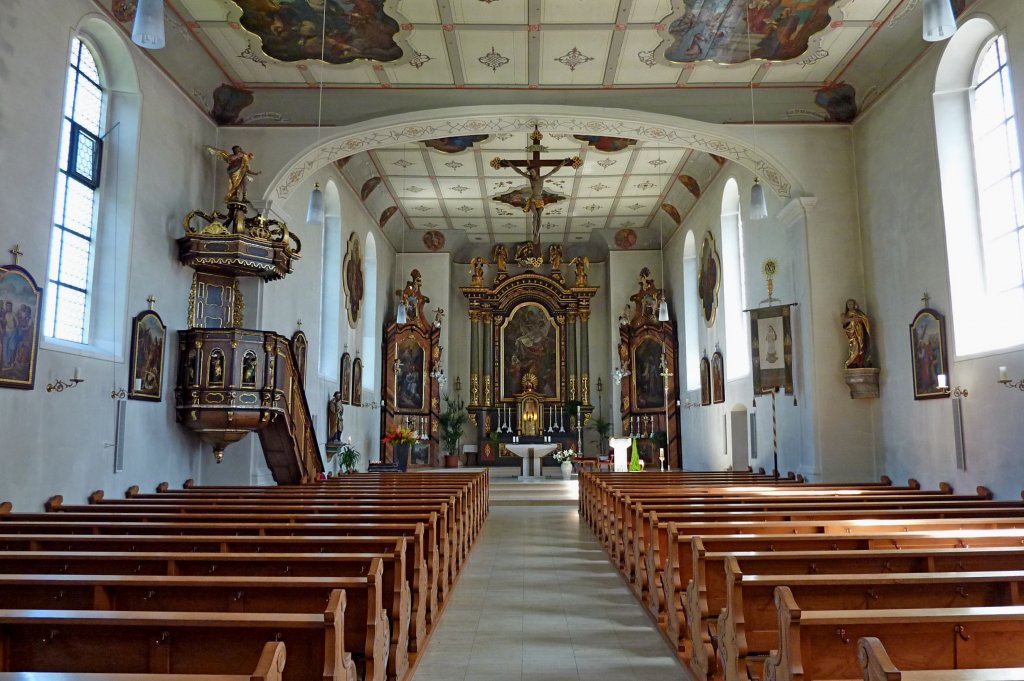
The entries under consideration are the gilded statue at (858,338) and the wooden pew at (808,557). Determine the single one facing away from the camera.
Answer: the wooden pew

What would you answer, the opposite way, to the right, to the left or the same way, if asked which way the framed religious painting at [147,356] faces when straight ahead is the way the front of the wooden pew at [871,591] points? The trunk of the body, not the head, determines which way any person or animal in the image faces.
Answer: to the right

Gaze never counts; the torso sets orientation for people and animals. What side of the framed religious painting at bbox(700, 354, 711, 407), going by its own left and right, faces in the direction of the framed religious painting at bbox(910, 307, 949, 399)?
left

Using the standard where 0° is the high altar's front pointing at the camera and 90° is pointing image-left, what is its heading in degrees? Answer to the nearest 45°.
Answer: approximately 0°

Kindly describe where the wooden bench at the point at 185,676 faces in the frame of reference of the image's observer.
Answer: facing away from the viewer

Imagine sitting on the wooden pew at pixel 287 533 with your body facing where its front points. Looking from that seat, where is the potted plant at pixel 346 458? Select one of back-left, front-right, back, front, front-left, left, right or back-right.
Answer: front

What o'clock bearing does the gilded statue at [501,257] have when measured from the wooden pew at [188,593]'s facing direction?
The gilded statue is roughly at 1 o'clock from the wooden pew.

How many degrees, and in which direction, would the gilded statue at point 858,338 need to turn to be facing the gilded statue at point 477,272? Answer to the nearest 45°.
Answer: approximately 90° to its right

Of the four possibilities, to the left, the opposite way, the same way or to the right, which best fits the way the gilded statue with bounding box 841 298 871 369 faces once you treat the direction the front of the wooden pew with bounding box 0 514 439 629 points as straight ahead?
to the left

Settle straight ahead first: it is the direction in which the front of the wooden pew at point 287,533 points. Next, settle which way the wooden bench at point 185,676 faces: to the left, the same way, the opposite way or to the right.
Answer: the same way

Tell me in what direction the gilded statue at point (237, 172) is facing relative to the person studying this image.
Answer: facing the viewer and to the right of the viewer

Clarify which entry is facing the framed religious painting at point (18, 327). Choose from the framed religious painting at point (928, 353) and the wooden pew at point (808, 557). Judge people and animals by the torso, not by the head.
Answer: the framed religious painting at point (928, 353)

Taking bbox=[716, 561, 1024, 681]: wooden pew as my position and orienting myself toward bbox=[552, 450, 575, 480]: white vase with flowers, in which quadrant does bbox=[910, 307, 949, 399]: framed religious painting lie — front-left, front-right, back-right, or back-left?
front-right

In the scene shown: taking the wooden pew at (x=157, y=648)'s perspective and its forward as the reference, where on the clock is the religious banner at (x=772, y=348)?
The religious banner is roughly at 2 o'clock from the wooden pew.

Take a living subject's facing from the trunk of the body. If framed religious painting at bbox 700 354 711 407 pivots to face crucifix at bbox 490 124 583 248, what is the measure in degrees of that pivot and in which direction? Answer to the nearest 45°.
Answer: approximately 45° to its left

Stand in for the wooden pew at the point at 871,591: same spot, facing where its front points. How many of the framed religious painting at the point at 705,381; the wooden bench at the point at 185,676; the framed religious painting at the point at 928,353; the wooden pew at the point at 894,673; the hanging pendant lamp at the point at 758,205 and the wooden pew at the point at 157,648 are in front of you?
3

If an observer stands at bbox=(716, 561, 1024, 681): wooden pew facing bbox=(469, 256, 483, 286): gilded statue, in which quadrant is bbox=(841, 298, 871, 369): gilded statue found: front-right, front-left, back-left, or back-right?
front-right

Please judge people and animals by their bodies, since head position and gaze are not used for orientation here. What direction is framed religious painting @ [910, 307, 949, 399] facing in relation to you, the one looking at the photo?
facing the viewer and to the left of the viewer

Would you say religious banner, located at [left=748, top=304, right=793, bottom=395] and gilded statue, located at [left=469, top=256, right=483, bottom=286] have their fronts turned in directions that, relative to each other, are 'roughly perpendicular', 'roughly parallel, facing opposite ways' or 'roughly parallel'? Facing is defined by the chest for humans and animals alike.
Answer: roughly parallel

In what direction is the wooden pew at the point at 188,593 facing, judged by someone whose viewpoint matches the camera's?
facing away from the viewer

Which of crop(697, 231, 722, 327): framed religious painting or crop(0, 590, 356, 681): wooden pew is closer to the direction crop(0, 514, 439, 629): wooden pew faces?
the framed religious painting

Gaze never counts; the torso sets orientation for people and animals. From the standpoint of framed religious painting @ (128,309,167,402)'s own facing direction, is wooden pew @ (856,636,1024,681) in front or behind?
in front

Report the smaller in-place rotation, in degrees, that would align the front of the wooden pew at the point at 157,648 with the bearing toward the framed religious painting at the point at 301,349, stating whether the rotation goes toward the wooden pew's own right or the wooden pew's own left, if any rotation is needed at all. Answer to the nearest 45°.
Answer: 0° — it already faces it

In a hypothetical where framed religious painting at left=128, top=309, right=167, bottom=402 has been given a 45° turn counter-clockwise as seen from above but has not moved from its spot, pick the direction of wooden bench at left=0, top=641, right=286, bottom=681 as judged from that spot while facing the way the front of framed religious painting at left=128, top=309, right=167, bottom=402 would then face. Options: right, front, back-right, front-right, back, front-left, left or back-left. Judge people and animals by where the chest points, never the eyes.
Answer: right

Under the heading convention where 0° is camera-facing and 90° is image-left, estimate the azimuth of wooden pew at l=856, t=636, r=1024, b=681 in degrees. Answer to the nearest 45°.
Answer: approximately 180°

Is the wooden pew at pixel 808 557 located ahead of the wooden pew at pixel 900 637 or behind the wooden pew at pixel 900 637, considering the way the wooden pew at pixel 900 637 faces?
ahead

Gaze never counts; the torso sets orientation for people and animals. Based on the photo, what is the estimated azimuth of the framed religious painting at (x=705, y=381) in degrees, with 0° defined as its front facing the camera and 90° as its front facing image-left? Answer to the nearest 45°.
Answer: approximately 90°
